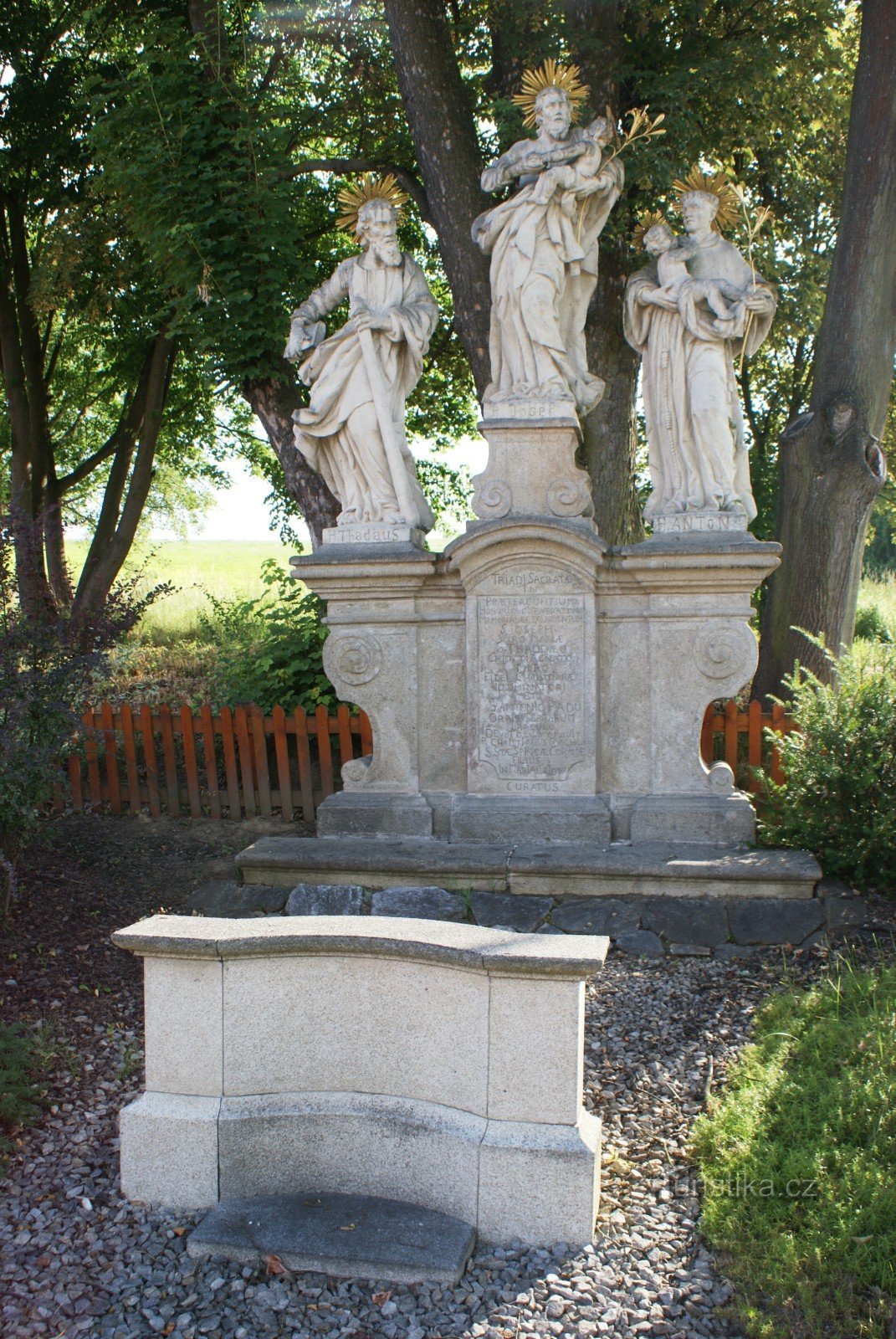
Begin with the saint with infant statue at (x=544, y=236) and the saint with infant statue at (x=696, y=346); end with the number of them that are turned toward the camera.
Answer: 2

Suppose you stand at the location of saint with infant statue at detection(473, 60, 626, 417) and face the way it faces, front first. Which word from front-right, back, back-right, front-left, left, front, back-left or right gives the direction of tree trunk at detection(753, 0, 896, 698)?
back-left

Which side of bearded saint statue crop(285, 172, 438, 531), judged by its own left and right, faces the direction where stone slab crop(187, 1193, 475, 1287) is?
front

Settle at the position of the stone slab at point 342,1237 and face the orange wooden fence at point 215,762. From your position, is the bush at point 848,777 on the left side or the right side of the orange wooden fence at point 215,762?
right

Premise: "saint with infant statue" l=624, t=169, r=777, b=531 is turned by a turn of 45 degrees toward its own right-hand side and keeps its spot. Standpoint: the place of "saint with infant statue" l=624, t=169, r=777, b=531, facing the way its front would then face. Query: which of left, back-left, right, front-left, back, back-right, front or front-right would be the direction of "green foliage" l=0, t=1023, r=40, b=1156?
front

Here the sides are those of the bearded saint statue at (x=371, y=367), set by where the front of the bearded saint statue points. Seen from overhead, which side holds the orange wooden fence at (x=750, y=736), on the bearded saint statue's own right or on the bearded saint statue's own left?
on the bearded saint statue's own left
